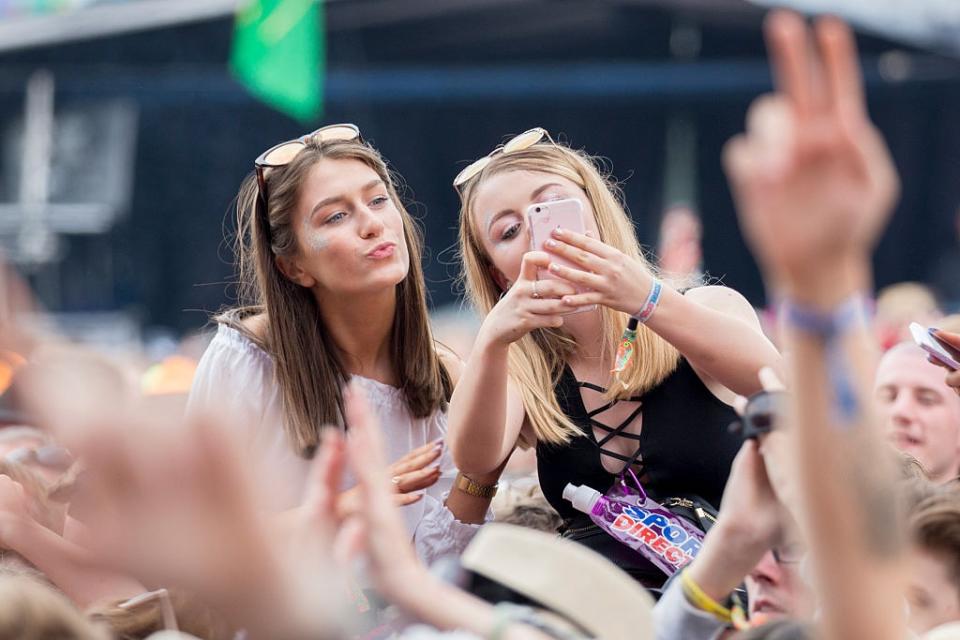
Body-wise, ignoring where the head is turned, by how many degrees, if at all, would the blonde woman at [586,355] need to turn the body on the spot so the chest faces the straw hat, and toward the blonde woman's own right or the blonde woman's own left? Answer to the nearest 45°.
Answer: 0° — they already face it

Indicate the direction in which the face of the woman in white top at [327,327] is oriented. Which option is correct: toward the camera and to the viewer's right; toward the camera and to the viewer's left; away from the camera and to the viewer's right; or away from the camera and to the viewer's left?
toward the camera and to the viewer's right

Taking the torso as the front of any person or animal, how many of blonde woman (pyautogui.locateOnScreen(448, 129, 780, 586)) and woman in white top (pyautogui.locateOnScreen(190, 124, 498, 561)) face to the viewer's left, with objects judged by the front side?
0

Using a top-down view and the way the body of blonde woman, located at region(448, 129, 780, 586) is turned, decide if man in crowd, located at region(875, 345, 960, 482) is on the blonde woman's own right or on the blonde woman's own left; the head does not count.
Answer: on the blonde woman's own left

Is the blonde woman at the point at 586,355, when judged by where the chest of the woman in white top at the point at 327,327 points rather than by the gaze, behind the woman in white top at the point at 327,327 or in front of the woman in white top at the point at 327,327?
in front

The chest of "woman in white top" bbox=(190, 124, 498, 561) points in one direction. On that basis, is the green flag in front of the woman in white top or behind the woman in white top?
behind

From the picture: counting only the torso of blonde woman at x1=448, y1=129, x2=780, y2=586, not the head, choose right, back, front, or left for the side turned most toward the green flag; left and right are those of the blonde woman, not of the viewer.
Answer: back

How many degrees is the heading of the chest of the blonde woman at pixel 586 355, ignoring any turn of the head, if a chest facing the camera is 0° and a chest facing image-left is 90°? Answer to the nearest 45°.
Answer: approximately 0°

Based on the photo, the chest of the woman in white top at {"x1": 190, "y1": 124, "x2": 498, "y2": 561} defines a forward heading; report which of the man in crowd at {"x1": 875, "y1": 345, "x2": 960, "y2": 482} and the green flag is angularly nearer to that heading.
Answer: the man in crowd

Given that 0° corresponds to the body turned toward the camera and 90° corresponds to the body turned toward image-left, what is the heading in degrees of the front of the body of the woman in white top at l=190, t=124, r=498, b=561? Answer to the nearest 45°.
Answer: approximately 315°

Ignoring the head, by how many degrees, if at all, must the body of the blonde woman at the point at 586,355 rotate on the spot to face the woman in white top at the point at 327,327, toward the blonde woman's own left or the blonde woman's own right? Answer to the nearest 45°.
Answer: approximately 135° to the blonde woman's own right

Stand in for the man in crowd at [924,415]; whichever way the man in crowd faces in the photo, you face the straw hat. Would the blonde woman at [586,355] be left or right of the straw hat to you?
right
